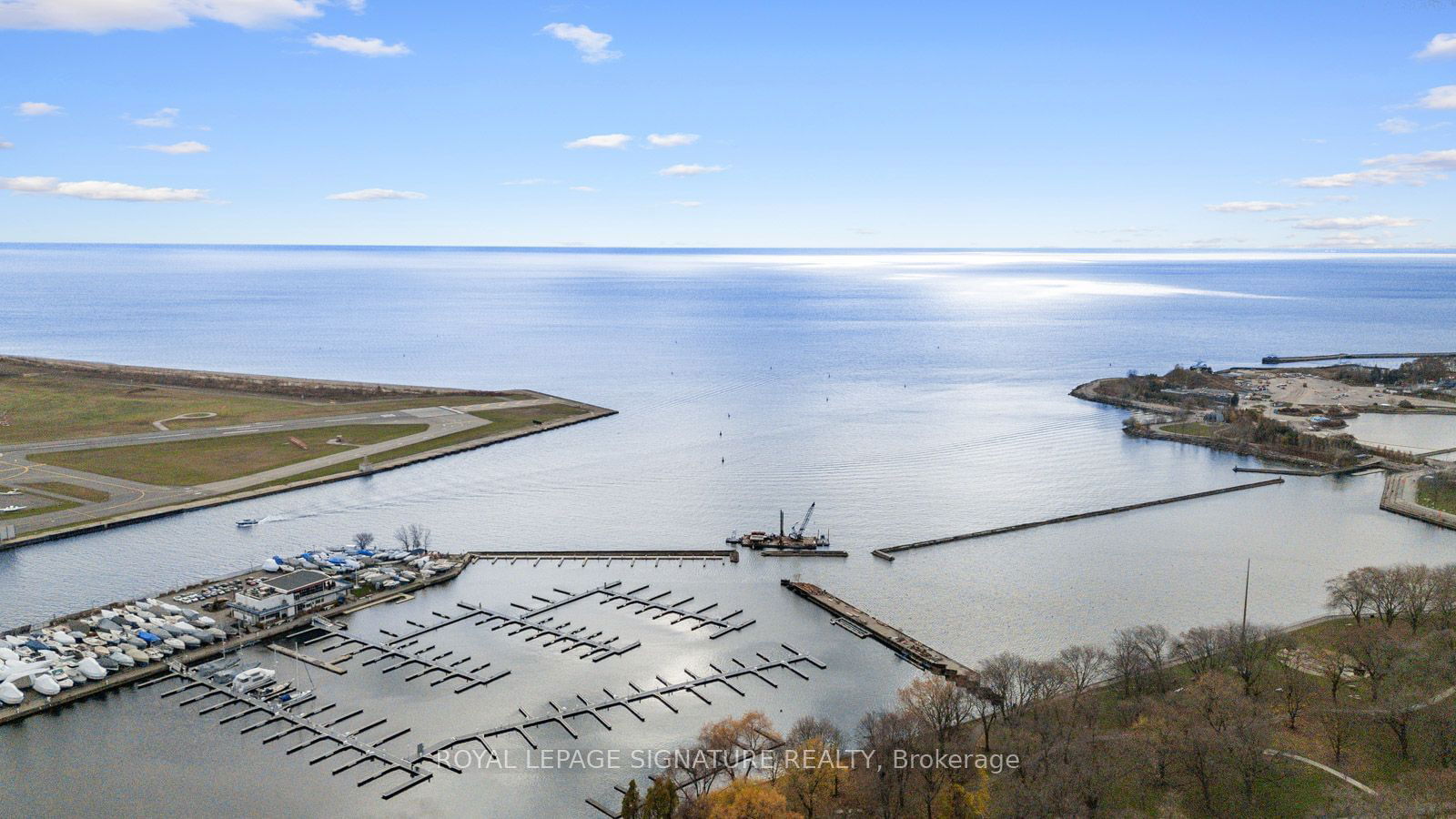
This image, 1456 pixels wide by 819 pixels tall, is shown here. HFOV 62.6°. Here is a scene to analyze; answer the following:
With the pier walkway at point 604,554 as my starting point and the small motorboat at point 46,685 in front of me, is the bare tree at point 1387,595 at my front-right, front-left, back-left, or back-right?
back-left

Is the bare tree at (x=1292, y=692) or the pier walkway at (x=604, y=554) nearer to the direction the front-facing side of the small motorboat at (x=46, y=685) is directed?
the bare tree

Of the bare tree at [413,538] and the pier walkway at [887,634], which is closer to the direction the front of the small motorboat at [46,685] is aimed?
the pier walkway
